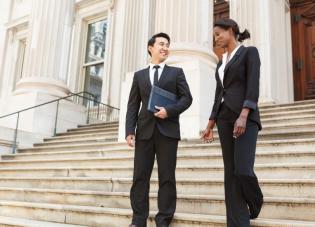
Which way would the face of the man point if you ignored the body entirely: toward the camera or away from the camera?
toward the camera

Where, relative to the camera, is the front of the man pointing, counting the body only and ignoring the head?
toward the camera

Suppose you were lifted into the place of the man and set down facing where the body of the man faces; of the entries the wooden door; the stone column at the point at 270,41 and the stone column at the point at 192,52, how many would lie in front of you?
0

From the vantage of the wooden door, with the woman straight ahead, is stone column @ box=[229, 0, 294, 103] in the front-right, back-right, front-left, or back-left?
front-right

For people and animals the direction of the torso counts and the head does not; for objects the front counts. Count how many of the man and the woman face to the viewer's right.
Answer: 0

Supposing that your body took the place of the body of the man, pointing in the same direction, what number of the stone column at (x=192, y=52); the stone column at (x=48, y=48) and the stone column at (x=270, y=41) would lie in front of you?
0

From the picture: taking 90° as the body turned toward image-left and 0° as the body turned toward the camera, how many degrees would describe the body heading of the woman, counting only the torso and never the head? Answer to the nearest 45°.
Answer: approximately 45°

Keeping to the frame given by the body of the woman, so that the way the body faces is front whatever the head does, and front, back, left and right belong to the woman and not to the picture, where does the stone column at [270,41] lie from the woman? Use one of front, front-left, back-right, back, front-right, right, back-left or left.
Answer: back-right

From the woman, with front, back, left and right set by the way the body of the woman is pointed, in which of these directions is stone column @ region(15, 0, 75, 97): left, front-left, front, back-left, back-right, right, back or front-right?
right

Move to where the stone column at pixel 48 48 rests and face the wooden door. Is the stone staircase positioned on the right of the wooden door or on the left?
right

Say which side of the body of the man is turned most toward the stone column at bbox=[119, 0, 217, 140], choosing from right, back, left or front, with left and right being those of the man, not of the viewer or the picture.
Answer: back

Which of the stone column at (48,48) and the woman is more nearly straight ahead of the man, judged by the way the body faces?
the woman
